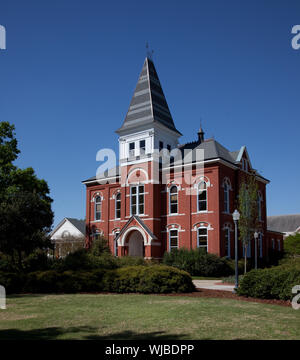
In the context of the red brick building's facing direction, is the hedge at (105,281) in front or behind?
in front

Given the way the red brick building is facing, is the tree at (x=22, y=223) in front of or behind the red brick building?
in front

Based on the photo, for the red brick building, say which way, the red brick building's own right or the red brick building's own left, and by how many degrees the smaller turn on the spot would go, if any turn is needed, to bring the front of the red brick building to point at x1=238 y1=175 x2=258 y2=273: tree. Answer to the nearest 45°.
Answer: approximately 90° to the red brick building's own left

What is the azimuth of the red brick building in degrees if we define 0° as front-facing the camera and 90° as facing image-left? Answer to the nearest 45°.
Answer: approximately 45°

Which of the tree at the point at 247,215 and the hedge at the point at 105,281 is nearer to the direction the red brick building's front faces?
the hedge

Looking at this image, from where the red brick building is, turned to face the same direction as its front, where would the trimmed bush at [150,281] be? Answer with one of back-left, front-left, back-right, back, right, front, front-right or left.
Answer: front-left

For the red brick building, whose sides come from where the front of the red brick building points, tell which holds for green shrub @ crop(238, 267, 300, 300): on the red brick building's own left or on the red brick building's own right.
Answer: on the red brick building's own left
